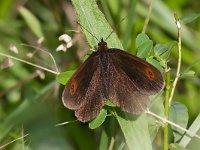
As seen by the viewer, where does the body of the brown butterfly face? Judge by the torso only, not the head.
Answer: away from the camera
